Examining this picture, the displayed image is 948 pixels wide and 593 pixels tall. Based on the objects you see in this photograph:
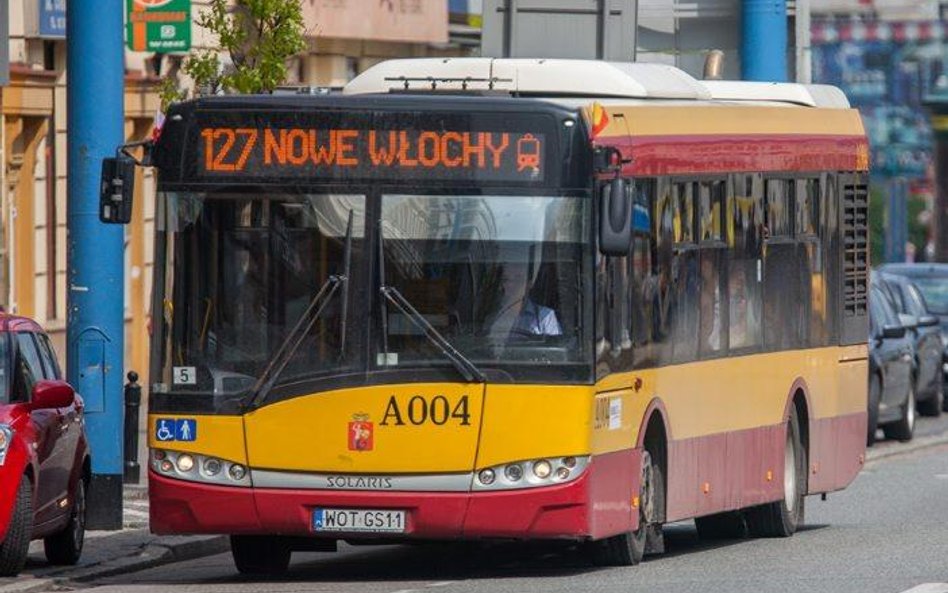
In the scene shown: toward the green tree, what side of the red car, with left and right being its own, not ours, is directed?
back

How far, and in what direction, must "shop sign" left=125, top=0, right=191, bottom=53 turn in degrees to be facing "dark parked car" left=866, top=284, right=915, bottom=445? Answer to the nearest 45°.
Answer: approximately 90° to its left

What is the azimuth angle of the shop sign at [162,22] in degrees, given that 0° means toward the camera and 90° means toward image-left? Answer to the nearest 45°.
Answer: approximately 0°

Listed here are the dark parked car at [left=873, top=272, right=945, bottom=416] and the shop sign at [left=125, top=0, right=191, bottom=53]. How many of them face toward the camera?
2

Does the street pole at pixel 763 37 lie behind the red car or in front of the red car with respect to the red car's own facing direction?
behind

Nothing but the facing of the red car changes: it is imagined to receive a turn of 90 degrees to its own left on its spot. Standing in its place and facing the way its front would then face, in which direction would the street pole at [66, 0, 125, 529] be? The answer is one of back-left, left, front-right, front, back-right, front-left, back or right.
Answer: left

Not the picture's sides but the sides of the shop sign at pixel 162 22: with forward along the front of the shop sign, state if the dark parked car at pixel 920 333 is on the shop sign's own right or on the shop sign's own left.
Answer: on the shop sign's own left
